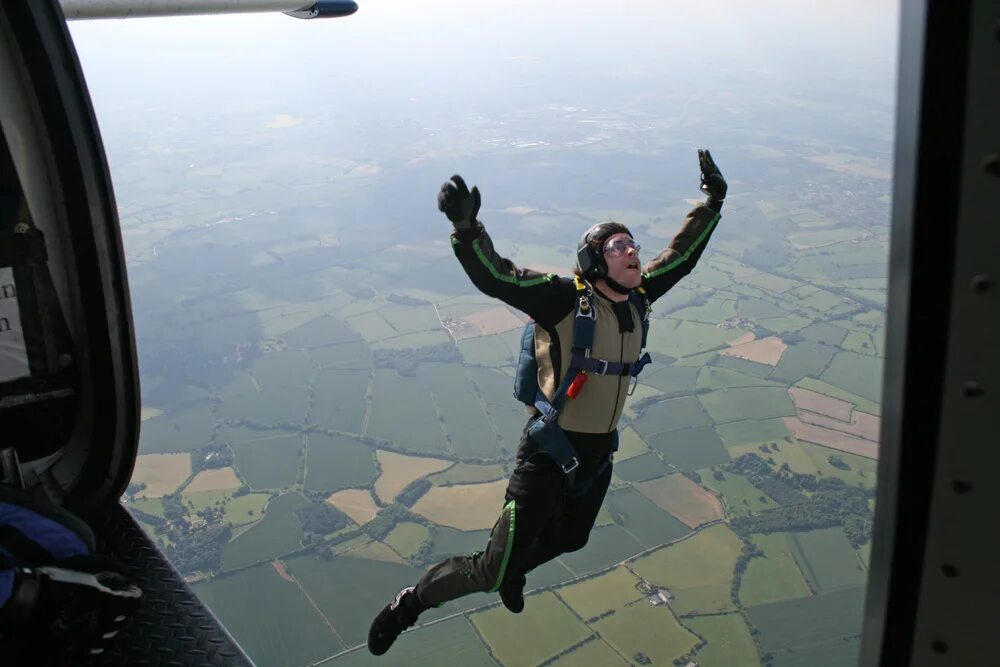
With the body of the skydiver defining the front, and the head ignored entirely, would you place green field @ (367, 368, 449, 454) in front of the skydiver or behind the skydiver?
behind

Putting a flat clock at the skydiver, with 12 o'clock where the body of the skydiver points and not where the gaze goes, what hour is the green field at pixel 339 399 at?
The green field is roughly at 7 o'clock from the skydiver.

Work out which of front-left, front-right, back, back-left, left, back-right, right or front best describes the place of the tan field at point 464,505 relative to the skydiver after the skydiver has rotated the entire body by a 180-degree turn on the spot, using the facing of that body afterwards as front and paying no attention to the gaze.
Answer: front-right

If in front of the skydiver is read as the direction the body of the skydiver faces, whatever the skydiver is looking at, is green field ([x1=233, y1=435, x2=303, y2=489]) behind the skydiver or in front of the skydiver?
behind

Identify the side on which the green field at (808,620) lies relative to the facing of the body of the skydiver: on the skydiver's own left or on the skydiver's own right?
on the skydiver's own left

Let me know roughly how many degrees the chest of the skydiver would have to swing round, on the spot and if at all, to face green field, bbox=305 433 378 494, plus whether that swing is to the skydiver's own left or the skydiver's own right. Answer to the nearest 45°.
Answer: approximately 135° to the skydiver's own left

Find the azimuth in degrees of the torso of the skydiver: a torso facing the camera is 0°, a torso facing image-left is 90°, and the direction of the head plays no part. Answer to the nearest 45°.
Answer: approximately 315°

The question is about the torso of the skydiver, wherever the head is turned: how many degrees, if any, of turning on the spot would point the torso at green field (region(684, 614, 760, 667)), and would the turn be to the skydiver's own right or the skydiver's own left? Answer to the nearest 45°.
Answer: approximately 135° to the skydiver's own left

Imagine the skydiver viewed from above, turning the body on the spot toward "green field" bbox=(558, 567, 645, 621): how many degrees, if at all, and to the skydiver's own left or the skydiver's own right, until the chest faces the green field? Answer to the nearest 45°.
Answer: approximately 135° to the skydiver's own left

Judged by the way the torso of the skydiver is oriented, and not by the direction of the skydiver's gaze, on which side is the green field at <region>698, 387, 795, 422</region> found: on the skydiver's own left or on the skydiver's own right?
on the skydiver's own left

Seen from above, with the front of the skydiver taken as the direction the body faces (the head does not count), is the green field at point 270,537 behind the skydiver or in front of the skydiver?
behind

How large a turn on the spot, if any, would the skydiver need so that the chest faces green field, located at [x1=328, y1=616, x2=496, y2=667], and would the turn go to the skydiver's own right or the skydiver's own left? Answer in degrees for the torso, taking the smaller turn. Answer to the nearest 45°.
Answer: approximately 135° to the skydiver's own left
